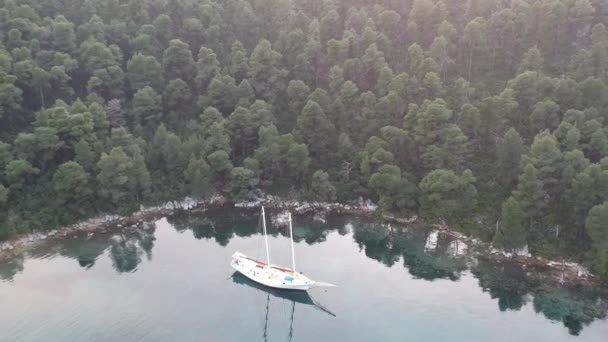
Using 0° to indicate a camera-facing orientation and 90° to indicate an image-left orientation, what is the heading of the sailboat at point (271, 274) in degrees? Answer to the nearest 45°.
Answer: approximately 315°
